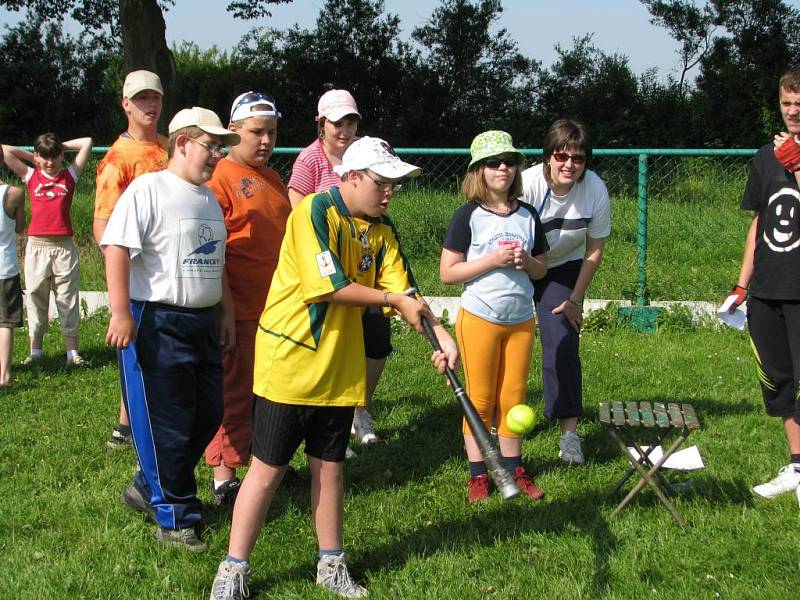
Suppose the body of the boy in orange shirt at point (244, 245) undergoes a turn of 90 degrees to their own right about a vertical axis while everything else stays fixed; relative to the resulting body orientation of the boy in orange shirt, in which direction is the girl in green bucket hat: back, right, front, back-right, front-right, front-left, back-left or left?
back-left

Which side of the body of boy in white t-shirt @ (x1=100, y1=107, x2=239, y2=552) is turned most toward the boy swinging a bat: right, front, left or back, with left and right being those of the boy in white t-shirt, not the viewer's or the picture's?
front

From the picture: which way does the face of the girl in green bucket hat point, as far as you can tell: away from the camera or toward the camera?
toward the camera

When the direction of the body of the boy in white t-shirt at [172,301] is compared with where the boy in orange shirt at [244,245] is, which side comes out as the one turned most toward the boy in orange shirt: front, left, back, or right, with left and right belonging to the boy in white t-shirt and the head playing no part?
left

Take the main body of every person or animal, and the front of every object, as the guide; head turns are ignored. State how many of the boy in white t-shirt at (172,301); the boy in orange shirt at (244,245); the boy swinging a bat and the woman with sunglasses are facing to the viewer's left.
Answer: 0

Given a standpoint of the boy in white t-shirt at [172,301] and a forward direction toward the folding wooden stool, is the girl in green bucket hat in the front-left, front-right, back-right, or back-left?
front-left

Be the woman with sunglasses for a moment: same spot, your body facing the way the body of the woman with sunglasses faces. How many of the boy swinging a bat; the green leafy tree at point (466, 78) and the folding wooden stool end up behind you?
1

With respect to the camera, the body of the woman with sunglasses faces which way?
toward the camera

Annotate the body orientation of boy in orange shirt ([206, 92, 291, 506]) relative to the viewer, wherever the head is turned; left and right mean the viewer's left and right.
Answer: facing the viewer and to the right of the viewer

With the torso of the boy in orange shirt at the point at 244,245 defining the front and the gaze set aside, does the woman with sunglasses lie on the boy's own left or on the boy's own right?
on the boy's own left

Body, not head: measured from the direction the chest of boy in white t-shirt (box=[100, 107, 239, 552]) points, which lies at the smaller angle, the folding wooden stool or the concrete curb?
the folding wooden stool

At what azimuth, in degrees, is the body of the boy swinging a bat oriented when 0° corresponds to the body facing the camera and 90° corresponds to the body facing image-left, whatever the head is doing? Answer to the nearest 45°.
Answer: approximately 315°

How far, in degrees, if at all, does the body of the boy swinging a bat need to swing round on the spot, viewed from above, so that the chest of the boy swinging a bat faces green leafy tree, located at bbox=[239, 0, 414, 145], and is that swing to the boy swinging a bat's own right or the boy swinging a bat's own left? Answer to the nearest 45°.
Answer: approximately 135° to the boy swinging a bat's own left

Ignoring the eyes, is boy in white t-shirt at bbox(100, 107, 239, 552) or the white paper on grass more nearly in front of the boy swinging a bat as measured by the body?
the white paper on grass

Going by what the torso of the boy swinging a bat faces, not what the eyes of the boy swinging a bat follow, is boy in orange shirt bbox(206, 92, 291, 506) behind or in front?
behind
